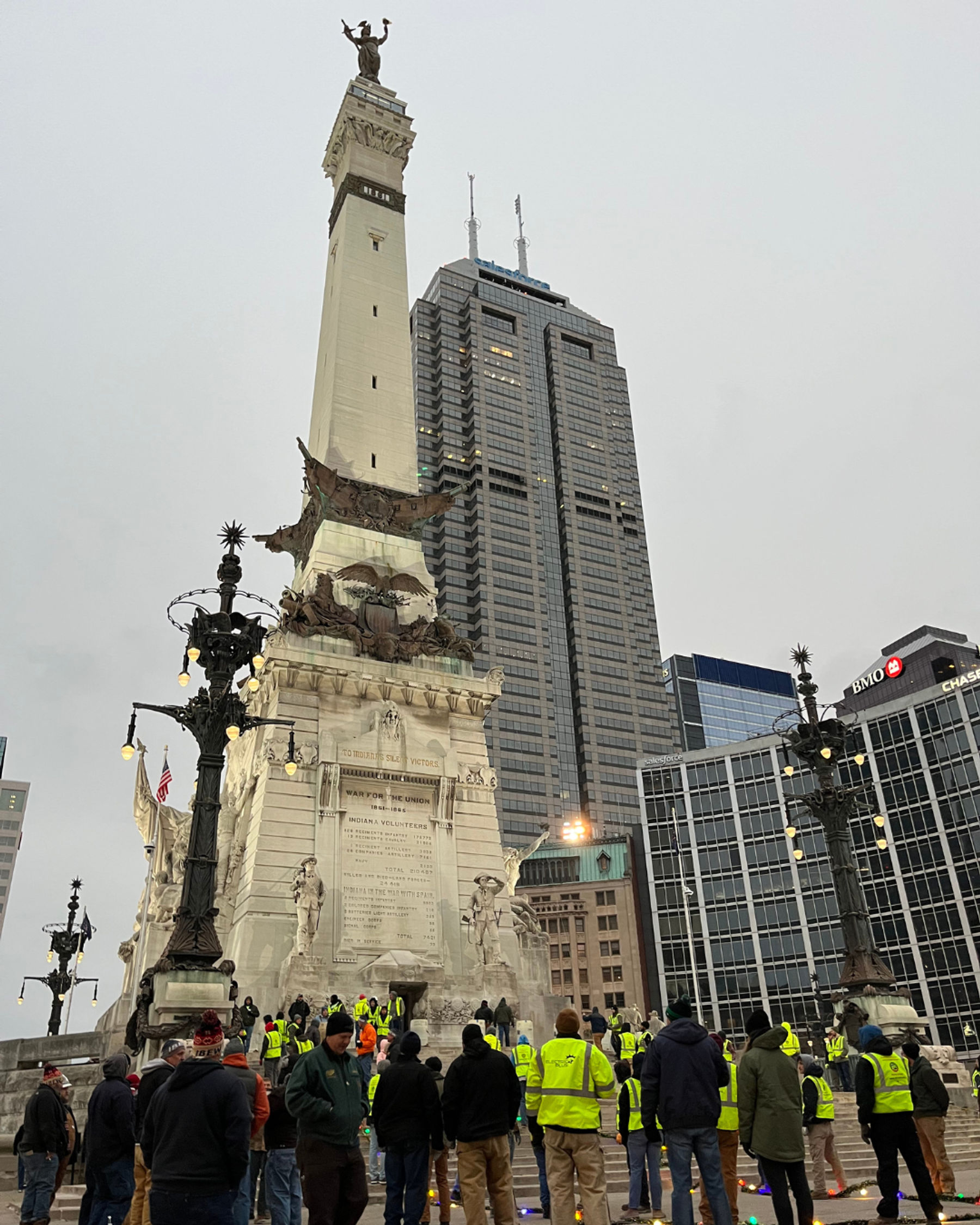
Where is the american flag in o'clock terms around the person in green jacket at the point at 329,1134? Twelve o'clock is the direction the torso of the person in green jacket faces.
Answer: The american flag is roughly at 7 o'clock from the person in green jacket.

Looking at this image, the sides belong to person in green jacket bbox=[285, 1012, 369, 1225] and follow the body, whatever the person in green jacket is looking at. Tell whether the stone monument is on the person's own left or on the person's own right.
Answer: on the person's own left

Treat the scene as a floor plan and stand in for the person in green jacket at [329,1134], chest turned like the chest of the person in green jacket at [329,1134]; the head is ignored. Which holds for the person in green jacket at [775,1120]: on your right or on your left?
on your left

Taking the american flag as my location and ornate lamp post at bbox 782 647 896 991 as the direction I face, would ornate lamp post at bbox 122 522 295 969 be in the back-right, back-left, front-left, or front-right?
front-right

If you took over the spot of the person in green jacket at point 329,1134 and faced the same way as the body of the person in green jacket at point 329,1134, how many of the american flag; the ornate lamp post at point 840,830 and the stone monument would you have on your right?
0

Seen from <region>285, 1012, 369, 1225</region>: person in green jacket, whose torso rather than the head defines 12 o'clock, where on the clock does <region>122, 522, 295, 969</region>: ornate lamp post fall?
The ornate lamp post is roughly at 7 o'clock from the person in green jacket.

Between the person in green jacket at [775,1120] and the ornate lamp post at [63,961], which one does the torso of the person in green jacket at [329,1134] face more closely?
the person in green jacket
